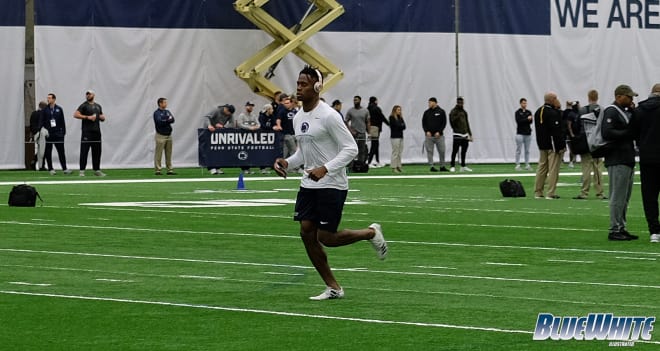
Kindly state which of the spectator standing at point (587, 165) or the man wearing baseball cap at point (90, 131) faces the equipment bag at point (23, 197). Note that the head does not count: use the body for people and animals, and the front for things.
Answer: the man wearing baseball cap

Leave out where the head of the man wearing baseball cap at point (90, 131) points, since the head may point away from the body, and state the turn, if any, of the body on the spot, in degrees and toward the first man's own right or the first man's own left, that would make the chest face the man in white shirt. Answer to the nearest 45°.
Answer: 0° — they already face them

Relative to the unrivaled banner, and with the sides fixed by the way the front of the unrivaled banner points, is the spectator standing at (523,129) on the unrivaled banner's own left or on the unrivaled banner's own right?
on the unrivaled banner's own left

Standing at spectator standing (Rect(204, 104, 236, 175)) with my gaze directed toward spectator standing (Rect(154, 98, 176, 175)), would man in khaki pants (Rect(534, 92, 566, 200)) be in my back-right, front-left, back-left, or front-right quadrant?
back-left

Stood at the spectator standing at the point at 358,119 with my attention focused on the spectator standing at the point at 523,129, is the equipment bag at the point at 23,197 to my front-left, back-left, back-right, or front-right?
back-right

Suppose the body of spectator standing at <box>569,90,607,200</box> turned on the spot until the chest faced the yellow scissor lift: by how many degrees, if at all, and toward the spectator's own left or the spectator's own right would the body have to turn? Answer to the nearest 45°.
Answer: approximately 45° to the spectator's own left
